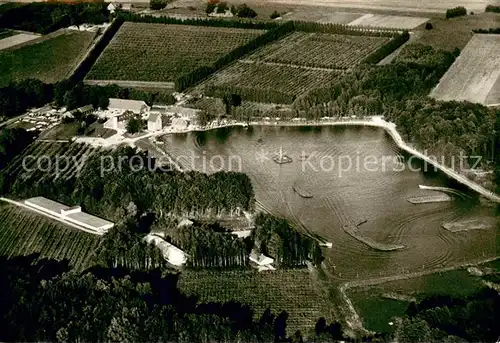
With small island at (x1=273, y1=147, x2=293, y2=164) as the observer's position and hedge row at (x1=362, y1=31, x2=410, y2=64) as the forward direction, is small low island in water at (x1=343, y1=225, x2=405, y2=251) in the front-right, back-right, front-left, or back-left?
back-right

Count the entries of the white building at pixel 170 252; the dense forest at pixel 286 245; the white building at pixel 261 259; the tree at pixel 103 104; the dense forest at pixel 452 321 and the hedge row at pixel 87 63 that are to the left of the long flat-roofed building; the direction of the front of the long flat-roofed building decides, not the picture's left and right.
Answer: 4

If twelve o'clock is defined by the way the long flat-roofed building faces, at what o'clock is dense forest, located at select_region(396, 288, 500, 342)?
The dense forest is roughly at 9 o'clock from the long flat-roofed building.

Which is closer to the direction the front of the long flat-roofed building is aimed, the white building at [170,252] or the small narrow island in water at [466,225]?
the white building

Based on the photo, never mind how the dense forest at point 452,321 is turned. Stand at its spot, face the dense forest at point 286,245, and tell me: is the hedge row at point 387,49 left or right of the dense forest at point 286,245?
right

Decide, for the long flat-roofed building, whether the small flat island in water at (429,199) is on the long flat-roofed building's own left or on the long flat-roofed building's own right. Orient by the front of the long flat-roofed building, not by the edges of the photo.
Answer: on the long flat-roofed building's own left

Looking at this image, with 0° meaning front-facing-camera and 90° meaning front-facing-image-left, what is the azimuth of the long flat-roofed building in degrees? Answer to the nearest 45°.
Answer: approximately 45°

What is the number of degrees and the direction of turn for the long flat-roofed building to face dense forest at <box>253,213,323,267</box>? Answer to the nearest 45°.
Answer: approximately 90° to its left

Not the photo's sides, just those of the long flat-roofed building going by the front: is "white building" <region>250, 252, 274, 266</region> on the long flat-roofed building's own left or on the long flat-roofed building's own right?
on the long flat-roofed building's own left

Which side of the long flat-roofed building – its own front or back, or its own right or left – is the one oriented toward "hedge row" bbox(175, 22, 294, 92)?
back
